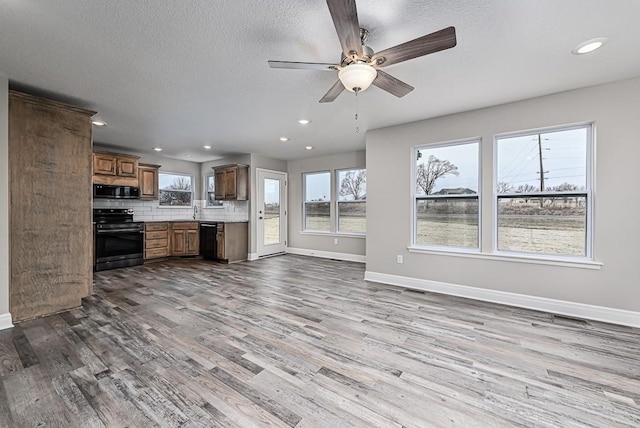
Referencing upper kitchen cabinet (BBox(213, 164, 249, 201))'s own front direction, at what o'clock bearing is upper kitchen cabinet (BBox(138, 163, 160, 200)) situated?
upper kitchen cabinet (BBox(138, 163, 160, 200)) is roughly at 2 o'clock from upper kitchen cabinet (BBox(213, 164, 249, 201)).

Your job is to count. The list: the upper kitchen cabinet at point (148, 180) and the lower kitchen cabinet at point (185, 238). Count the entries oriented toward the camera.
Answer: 2

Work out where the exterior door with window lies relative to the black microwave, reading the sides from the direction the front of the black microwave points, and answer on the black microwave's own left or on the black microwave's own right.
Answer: on the black microwave's own left

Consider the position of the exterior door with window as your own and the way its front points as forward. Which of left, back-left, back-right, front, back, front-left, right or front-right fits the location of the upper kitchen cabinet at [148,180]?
back-right

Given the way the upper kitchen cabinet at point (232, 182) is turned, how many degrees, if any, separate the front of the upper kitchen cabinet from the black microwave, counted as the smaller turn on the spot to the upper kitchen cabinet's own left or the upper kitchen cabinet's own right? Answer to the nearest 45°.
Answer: approximately 45° to the upper kitchen cabinet's own right

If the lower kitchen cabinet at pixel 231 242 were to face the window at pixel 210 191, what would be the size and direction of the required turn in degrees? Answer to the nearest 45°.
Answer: approximately 135° to its right

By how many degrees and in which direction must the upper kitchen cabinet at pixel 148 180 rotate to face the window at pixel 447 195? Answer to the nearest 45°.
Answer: approximately 45° to its left

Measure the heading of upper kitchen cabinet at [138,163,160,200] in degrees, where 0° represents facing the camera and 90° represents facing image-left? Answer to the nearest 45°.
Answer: approximately 0°

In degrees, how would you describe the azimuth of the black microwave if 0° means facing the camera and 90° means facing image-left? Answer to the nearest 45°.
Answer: approximately 0°

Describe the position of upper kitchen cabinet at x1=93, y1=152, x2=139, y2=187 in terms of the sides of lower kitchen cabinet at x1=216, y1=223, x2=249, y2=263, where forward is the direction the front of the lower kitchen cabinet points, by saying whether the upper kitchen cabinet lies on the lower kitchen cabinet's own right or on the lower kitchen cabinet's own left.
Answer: on the lower kitchen cabinet's own right
